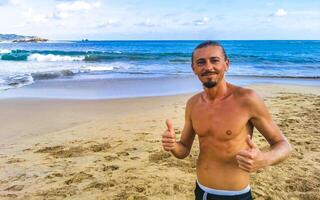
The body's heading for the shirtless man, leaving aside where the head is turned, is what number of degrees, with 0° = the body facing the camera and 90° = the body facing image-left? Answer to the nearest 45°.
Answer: approximately 45°
